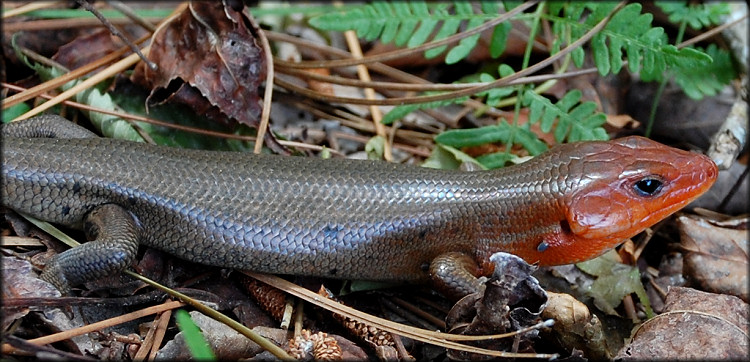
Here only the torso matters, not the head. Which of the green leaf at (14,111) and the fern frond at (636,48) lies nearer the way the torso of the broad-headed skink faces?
the fern frond

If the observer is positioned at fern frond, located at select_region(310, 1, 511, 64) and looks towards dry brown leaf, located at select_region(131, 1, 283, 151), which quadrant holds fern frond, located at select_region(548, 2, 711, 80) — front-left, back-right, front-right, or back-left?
back-left

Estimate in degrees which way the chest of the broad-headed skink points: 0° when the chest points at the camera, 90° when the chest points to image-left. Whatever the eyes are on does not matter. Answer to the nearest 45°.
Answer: approximately 270°

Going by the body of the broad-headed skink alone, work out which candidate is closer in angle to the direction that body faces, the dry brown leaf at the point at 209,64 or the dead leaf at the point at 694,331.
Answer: the dead leaf

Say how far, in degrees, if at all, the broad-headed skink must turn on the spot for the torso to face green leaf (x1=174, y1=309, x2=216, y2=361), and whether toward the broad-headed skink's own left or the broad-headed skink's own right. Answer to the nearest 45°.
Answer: approximately 90° to the broad-headed skink's own right

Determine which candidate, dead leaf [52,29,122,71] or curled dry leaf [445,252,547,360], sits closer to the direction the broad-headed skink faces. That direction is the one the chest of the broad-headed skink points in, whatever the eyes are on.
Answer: the curled dry leaf

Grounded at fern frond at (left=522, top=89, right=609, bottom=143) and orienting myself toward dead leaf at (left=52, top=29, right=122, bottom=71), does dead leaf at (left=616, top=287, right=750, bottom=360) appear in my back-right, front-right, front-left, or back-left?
back-left

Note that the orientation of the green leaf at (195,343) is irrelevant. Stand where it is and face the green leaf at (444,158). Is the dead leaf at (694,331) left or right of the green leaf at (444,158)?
right

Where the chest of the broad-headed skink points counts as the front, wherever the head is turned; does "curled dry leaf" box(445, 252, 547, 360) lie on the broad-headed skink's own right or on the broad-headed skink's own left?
on the broad-headed skink's own right

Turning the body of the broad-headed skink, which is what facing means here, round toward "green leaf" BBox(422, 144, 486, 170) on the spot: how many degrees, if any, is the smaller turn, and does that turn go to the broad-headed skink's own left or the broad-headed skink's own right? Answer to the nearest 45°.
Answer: approximately 45° to the broad-headed skink's own left

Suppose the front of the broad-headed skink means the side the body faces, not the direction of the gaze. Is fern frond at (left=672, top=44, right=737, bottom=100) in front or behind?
in front

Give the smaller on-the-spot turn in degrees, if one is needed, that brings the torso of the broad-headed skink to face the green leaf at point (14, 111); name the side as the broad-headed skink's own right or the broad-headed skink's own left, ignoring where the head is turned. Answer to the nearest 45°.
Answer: approximately 180°

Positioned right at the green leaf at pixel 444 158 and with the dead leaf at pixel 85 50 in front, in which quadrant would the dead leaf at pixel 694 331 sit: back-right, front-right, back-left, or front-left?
back-left
